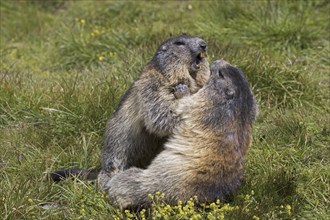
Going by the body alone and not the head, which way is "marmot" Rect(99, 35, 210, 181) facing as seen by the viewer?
to the viewer's right

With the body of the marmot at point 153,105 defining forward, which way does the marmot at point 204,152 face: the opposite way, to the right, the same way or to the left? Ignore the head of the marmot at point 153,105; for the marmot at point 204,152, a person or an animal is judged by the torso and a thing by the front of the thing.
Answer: the opposite way

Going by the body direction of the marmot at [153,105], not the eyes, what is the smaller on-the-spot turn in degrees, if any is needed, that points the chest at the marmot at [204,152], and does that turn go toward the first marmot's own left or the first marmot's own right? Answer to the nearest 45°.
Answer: approximately 45° to the first marmot's own right

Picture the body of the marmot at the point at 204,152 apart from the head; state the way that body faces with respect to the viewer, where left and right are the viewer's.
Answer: facing to the left of the viewer

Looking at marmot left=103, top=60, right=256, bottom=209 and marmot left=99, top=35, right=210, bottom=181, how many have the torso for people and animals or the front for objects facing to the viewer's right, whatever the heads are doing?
1
